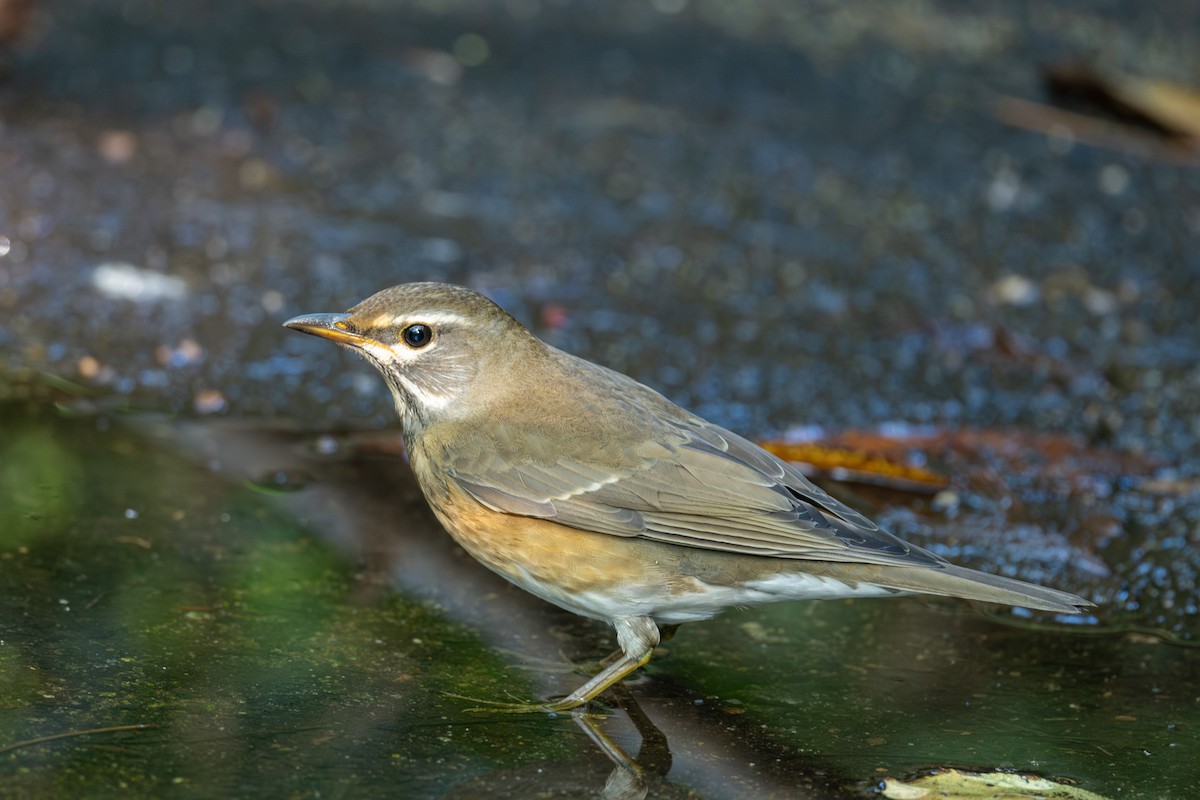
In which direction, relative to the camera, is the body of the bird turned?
to the viewer's left

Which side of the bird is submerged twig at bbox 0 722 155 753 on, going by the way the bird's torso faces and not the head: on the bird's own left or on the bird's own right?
on the bird's own left
